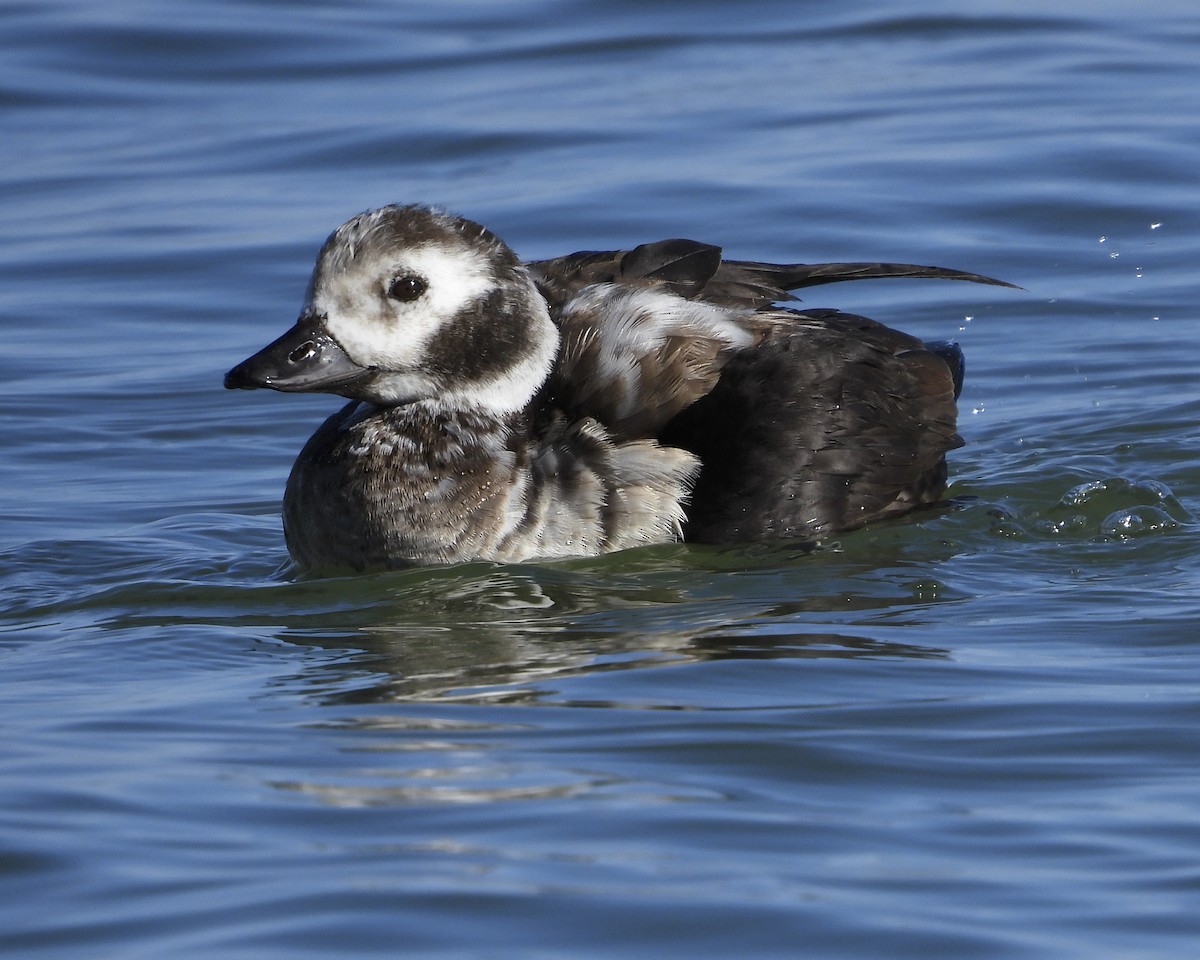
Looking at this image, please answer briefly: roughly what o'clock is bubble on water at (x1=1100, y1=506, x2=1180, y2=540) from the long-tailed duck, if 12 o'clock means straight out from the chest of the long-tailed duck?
The bubble on water is roughly at 6 o'clock from the long-tailed duck.

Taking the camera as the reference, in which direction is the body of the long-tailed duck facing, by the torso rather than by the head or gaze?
to the viewer's left
